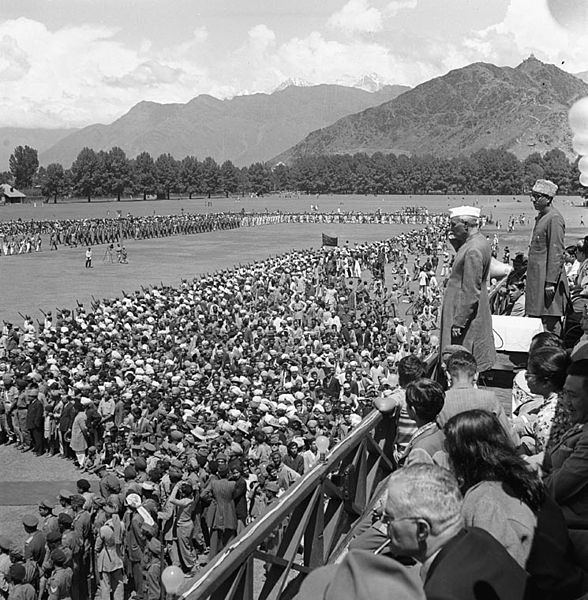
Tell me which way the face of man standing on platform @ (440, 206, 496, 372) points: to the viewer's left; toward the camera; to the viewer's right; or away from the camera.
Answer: to the viewer's left

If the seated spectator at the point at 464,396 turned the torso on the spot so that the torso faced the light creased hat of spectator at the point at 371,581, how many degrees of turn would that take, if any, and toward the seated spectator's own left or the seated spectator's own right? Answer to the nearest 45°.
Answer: approximately 180°

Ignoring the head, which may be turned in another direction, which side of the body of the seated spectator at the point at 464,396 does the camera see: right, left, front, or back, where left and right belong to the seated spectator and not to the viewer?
back

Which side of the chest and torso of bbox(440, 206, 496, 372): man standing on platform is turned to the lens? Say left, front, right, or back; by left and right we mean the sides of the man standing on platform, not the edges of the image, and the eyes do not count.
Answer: left

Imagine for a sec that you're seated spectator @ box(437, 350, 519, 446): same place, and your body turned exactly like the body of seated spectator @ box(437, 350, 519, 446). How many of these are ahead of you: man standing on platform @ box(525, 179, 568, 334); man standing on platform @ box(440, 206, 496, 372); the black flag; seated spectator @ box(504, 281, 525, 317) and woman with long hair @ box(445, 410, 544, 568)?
4

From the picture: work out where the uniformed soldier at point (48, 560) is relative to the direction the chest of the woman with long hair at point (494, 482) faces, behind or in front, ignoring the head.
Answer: in front

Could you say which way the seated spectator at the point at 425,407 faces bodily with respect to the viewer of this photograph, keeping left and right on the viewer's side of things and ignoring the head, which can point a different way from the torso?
facing away from the viewer and to the left of the viewer

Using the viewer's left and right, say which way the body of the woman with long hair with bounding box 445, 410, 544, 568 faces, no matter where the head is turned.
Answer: facing away from the viewer and to the left of the viewer

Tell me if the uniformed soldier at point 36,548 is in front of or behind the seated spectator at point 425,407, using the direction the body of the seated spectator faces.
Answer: in front

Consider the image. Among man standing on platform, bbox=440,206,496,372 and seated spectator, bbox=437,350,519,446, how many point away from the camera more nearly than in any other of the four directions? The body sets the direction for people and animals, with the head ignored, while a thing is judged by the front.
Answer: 1
